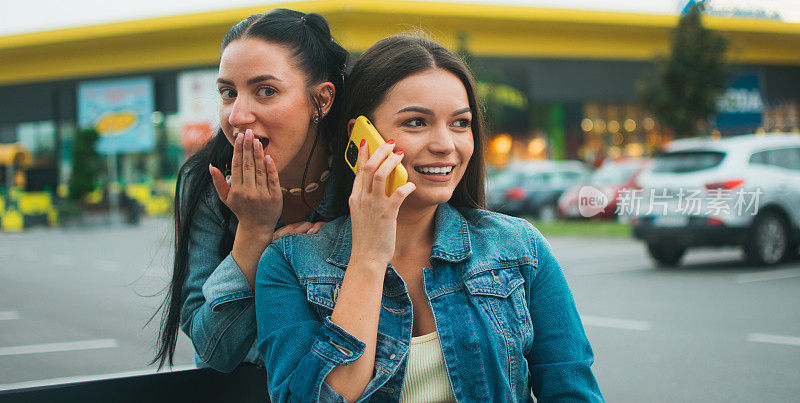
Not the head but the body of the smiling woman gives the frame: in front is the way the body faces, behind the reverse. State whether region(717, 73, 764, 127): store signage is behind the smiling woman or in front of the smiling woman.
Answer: behind

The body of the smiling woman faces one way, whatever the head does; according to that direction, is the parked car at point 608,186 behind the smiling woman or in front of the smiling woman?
behind

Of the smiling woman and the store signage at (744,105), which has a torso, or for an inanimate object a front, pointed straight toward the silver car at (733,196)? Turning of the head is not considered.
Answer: the store signage

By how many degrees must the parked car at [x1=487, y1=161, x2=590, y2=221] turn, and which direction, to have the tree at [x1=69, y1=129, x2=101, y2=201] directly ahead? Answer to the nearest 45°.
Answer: approximately 135° to its left

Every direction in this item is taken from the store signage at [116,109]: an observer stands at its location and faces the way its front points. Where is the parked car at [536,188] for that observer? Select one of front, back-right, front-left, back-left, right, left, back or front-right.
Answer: front-left

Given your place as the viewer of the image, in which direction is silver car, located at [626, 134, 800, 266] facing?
facing away from the viewer and to the right of the viewer

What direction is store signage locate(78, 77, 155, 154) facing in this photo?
toward the camera

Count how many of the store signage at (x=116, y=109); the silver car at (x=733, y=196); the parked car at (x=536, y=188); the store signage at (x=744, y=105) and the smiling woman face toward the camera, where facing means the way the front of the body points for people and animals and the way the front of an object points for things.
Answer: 3

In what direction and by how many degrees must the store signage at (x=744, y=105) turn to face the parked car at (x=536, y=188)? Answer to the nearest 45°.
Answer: approximately 45° to its right

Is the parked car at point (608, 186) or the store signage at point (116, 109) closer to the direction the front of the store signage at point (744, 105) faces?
the parked car

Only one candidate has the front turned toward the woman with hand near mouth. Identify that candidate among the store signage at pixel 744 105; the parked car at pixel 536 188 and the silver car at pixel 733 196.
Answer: the store signage

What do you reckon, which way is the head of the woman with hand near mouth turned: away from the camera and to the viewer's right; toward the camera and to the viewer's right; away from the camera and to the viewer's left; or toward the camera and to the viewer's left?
toward the camera and to the viewer's left

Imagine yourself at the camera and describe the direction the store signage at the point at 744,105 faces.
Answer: facing the viewer
